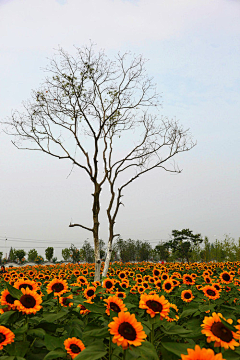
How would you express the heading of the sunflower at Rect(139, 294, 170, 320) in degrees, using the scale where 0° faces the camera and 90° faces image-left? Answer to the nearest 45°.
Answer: approximately 0°

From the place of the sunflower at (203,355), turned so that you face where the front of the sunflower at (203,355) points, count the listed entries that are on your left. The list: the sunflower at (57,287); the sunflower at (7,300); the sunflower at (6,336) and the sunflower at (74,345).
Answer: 0

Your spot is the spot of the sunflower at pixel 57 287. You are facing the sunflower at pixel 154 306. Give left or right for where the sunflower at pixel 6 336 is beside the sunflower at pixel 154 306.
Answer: right

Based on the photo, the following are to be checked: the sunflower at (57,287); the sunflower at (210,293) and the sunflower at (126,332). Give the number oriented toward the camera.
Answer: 3

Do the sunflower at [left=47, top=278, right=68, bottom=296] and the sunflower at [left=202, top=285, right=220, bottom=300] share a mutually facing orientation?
no

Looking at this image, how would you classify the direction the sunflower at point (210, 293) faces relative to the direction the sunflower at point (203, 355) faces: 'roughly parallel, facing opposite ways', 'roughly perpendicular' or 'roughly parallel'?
roughly parallel

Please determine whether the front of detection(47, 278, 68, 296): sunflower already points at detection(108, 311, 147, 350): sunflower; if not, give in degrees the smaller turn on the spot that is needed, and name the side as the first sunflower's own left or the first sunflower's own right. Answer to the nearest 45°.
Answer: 0° — it already faces it

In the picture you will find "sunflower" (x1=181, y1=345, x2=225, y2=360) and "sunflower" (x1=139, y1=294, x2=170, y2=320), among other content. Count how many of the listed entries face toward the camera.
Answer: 2

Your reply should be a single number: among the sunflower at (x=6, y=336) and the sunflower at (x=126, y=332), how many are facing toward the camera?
2

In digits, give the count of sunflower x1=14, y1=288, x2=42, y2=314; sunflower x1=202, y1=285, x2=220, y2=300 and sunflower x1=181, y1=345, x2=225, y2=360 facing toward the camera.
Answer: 3

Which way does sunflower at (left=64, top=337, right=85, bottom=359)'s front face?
toward the camera

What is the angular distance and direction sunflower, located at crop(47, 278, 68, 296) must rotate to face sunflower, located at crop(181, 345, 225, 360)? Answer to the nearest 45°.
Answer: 0° — it already faces it

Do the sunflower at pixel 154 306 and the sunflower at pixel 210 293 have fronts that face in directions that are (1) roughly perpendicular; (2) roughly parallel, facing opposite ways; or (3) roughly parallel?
roughly parallel

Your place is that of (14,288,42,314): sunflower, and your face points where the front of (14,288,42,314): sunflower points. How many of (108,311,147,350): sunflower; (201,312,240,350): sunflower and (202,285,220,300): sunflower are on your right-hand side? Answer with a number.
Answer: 0

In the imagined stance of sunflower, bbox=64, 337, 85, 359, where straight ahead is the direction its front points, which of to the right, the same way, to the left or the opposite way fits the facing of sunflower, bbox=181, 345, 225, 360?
the same way

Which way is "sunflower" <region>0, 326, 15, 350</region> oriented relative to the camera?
toward the camera

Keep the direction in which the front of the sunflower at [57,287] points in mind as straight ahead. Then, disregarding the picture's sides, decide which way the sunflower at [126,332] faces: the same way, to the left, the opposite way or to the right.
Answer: the same way

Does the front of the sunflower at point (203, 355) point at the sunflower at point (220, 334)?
no

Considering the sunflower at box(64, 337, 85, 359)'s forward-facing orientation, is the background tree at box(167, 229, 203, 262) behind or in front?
behind

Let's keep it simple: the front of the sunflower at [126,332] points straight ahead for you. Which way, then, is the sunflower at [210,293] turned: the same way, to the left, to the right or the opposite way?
the same way
